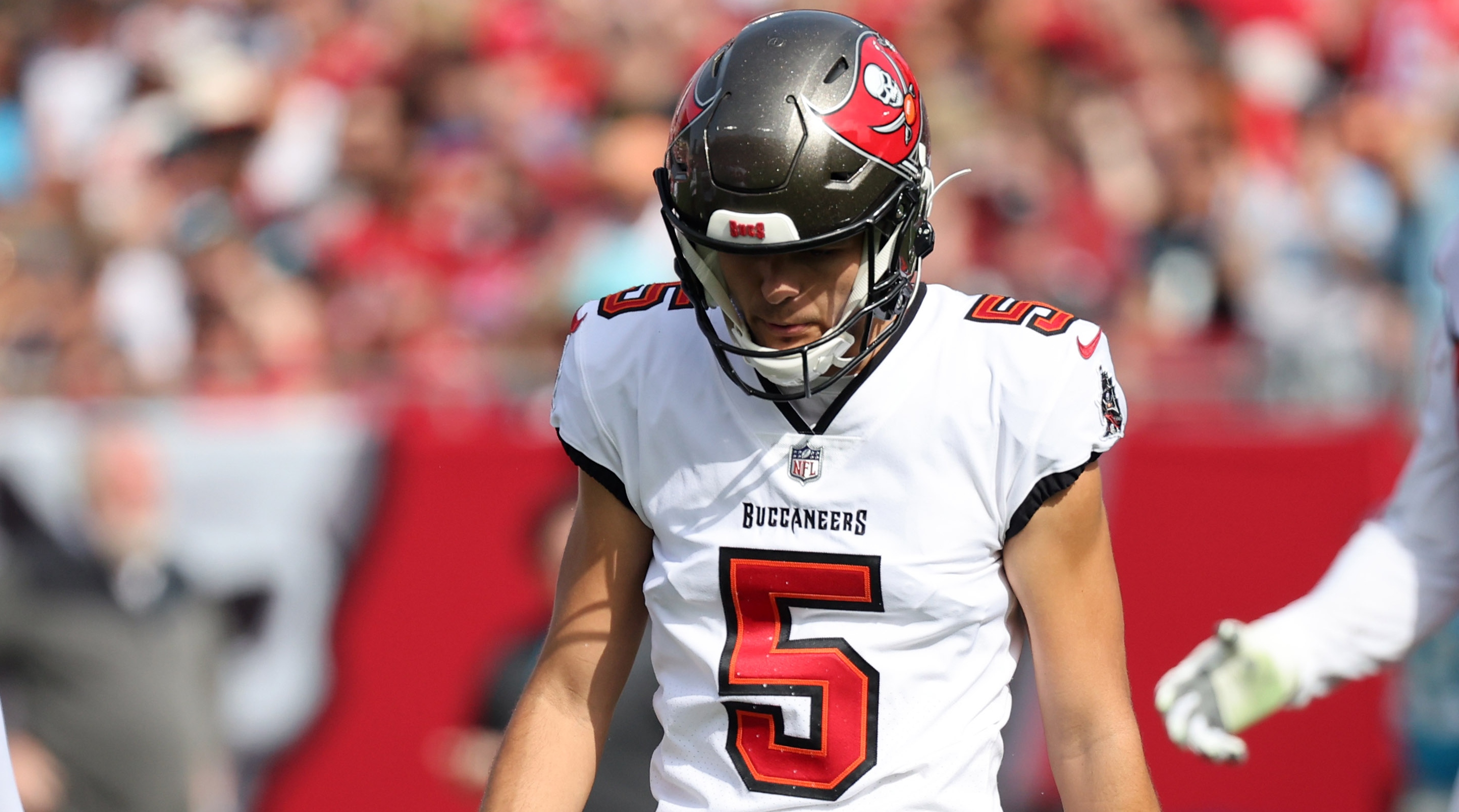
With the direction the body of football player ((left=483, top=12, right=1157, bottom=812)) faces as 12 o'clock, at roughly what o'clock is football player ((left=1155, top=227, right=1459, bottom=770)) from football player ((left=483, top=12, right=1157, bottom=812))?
football player ((left=1155, top=227, right=1459, bottom=770)) is roughly at 8 o'clock from football player ((left=483, top=12, right=1157, bottom=812)).

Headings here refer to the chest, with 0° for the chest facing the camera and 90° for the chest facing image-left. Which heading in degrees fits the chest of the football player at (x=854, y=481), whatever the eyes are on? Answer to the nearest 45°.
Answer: approximately 0°

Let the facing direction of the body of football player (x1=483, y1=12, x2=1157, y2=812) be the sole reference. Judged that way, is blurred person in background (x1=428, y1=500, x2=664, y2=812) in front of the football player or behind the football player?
behind

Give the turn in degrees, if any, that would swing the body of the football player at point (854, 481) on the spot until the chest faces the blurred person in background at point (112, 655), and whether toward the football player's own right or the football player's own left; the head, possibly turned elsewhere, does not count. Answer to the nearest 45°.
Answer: approximately 135° to the football player's own right

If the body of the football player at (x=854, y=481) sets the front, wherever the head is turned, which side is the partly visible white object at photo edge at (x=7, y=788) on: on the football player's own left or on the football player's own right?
on the football player's own right
